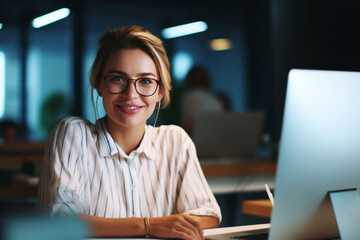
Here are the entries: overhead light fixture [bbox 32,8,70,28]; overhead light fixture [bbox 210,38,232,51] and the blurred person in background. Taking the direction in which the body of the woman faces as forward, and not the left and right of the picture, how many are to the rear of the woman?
3

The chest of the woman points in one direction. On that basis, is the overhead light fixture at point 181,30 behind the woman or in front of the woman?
behind

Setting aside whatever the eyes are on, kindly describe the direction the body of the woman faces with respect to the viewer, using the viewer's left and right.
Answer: facing the viewer

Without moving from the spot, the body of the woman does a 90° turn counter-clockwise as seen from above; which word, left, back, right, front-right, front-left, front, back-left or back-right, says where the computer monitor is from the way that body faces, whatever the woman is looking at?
front-right

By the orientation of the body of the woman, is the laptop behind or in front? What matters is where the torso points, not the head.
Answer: behind

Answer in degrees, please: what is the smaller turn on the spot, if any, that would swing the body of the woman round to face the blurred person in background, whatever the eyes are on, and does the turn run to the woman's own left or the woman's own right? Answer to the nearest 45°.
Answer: approximately 180°

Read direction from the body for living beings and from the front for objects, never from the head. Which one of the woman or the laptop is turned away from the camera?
the laptop

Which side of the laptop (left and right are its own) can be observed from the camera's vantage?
back
